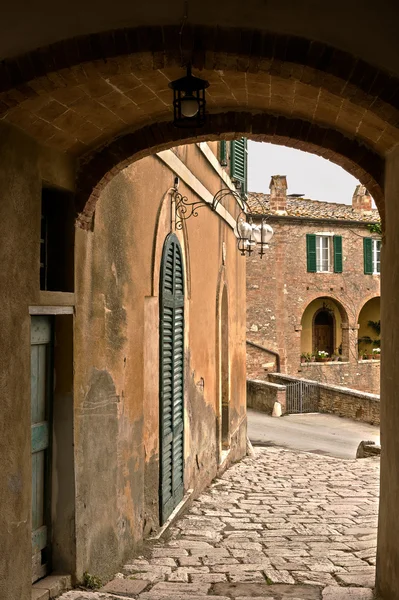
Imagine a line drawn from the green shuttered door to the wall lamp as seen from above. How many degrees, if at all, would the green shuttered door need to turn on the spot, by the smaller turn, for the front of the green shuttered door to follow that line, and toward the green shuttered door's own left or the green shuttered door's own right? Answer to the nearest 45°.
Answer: approximately 90° to the green shuttered door's own left

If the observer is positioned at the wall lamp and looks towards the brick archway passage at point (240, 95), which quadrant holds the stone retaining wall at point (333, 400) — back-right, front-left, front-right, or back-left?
back-left

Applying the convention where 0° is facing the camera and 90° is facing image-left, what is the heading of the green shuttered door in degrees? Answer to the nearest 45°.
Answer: approximately 270°

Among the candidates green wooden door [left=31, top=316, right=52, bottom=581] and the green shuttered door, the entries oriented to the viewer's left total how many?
0

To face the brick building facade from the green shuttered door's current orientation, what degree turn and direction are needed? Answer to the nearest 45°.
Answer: approximately 90° to its left

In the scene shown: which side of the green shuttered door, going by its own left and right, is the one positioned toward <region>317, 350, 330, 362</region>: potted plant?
left

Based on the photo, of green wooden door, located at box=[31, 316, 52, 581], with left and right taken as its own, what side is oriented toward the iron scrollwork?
left

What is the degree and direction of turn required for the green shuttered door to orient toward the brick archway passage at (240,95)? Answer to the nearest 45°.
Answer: approximately 90° to its right

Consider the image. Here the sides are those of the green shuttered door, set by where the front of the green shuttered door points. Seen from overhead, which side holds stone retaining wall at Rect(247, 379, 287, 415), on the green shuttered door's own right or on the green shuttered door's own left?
on the green shuttered door's own left
